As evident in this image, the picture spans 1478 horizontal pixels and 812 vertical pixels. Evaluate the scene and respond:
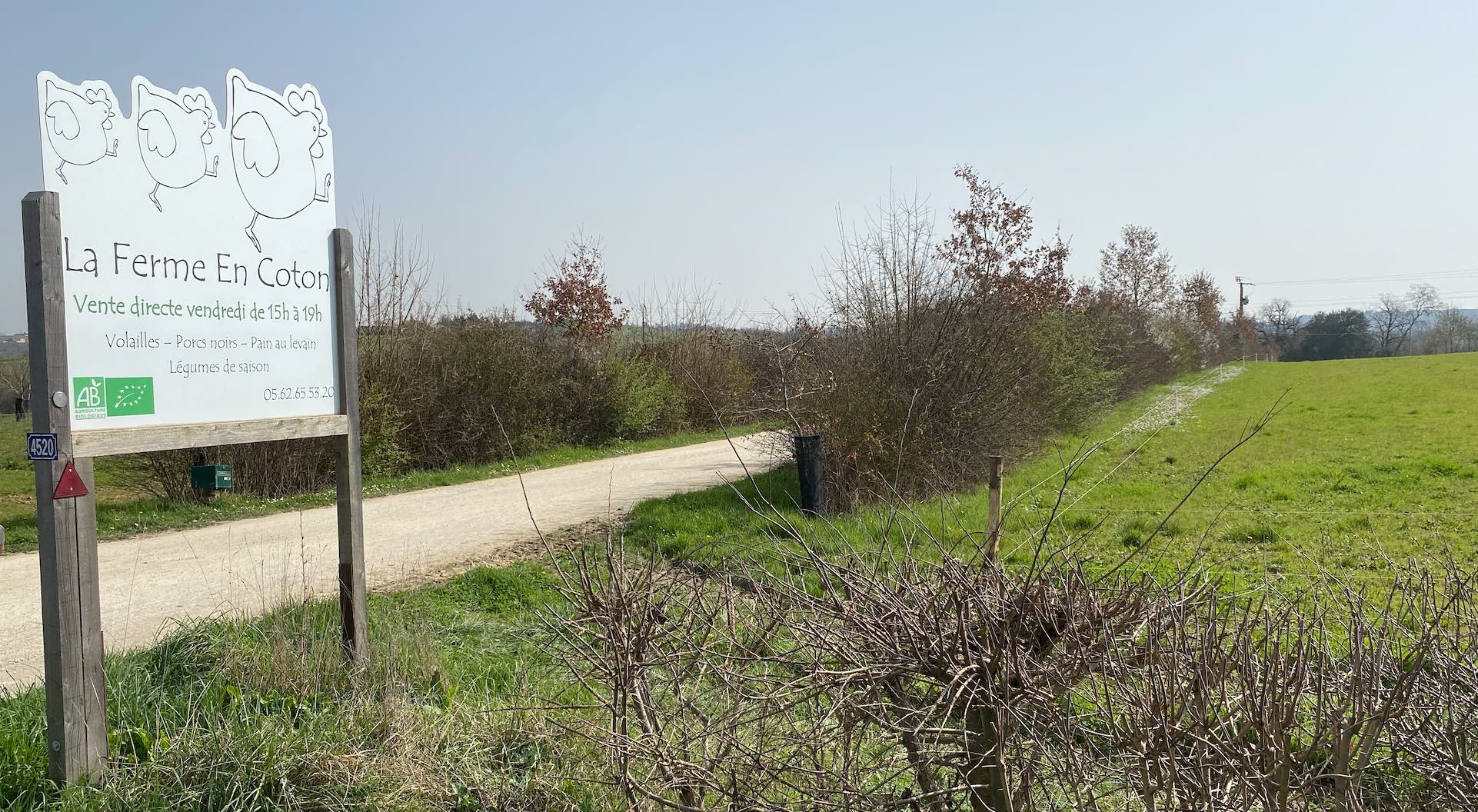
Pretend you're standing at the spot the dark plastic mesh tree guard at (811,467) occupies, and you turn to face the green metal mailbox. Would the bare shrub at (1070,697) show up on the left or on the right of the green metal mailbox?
left

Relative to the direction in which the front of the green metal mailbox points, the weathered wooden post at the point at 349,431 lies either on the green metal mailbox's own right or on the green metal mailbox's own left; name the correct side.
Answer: on the green metal mailbox's own left

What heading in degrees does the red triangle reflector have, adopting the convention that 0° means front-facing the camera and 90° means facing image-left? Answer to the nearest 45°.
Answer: approximately 0°

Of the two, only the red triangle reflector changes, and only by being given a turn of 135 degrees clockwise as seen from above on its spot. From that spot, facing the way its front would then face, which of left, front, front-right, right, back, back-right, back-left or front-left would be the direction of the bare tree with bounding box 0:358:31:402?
front-right

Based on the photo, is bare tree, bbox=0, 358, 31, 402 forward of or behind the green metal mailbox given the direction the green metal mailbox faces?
behind

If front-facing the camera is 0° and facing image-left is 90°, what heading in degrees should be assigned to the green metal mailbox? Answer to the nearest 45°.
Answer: approximately 315°

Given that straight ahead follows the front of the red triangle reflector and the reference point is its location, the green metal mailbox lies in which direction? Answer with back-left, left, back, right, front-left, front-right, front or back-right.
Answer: back-left

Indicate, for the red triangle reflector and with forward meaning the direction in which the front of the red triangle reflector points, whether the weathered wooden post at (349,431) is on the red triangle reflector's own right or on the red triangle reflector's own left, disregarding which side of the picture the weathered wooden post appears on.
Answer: on the red triangle reflector's own left

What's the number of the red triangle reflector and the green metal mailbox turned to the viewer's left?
0
